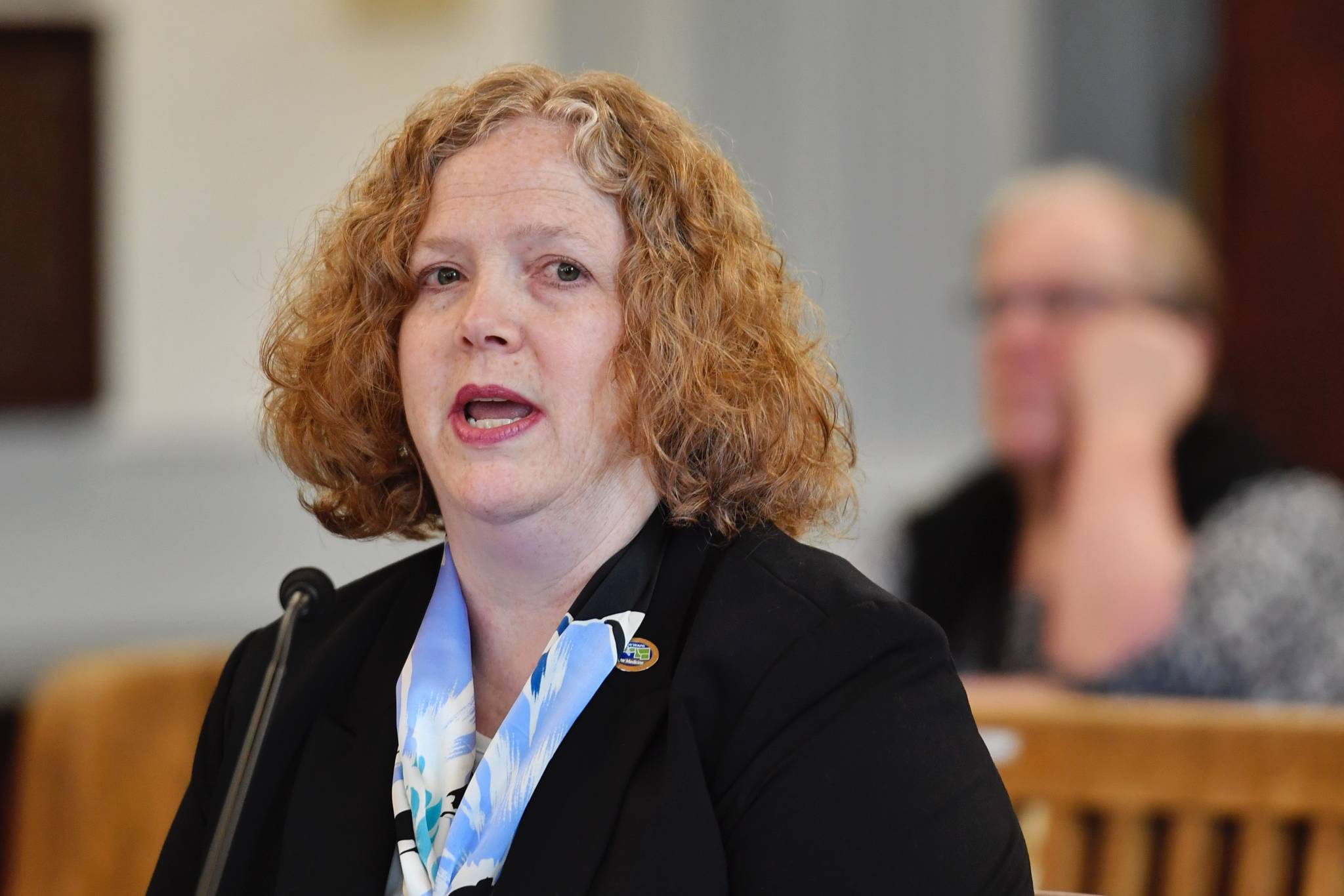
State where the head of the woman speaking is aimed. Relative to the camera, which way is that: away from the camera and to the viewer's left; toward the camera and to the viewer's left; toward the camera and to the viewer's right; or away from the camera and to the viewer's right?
toward the camera and to the viewer's left

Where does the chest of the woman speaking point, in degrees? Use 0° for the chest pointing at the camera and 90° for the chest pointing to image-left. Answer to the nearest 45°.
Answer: approximately 45°

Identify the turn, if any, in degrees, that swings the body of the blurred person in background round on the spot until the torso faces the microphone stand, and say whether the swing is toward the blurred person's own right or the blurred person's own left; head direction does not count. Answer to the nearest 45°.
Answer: approximately 45° to the blurred person's own left

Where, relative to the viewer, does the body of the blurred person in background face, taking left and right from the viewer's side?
facing the viewer and to the left of the viewer

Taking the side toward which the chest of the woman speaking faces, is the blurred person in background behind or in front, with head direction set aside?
behind

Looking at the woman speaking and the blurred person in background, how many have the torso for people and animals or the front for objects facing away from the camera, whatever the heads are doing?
0

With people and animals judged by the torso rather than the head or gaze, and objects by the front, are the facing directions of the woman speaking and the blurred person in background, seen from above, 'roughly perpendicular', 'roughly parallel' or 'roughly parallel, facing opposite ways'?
roughly parallel

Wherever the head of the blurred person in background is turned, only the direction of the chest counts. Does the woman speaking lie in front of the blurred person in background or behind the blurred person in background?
in front
